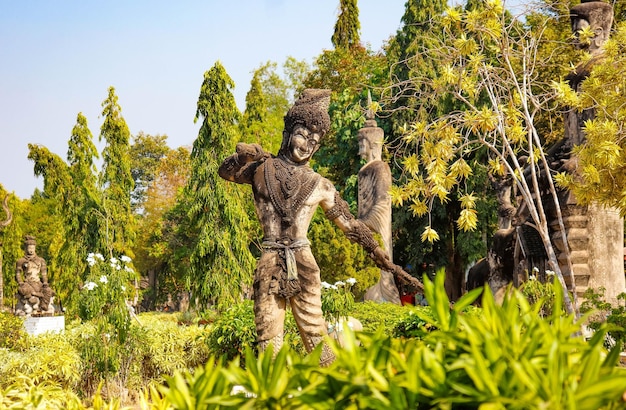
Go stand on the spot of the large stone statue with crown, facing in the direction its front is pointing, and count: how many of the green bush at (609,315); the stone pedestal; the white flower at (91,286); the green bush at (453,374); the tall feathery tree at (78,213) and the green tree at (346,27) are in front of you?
1

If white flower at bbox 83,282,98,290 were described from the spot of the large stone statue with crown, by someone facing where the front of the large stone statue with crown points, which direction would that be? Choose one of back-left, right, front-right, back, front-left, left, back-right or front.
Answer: back-right

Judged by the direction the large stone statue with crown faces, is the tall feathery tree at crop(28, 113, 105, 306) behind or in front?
behind

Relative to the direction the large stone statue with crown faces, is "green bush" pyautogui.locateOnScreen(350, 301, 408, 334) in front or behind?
behind

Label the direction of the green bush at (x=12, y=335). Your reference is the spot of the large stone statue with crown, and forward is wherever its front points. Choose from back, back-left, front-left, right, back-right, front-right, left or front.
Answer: back-right

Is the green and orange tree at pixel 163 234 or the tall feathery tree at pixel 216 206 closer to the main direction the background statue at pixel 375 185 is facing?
the tall feathery tree

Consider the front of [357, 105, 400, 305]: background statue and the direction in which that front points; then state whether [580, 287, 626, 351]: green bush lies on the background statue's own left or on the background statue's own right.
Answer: on the background statue's own left

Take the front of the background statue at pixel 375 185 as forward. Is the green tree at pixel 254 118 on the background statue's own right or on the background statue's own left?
on the background statue's own right

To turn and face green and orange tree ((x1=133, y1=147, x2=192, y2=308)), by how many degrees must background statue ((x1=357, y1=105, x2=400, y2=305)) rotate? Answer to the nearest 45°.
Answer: approximately 45° to its right

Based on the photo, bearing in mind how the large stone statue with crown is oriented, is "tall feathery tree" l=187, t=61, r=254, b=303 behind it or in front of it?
behind

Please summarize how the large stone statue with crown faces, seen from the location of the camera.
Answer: facing the viewer
